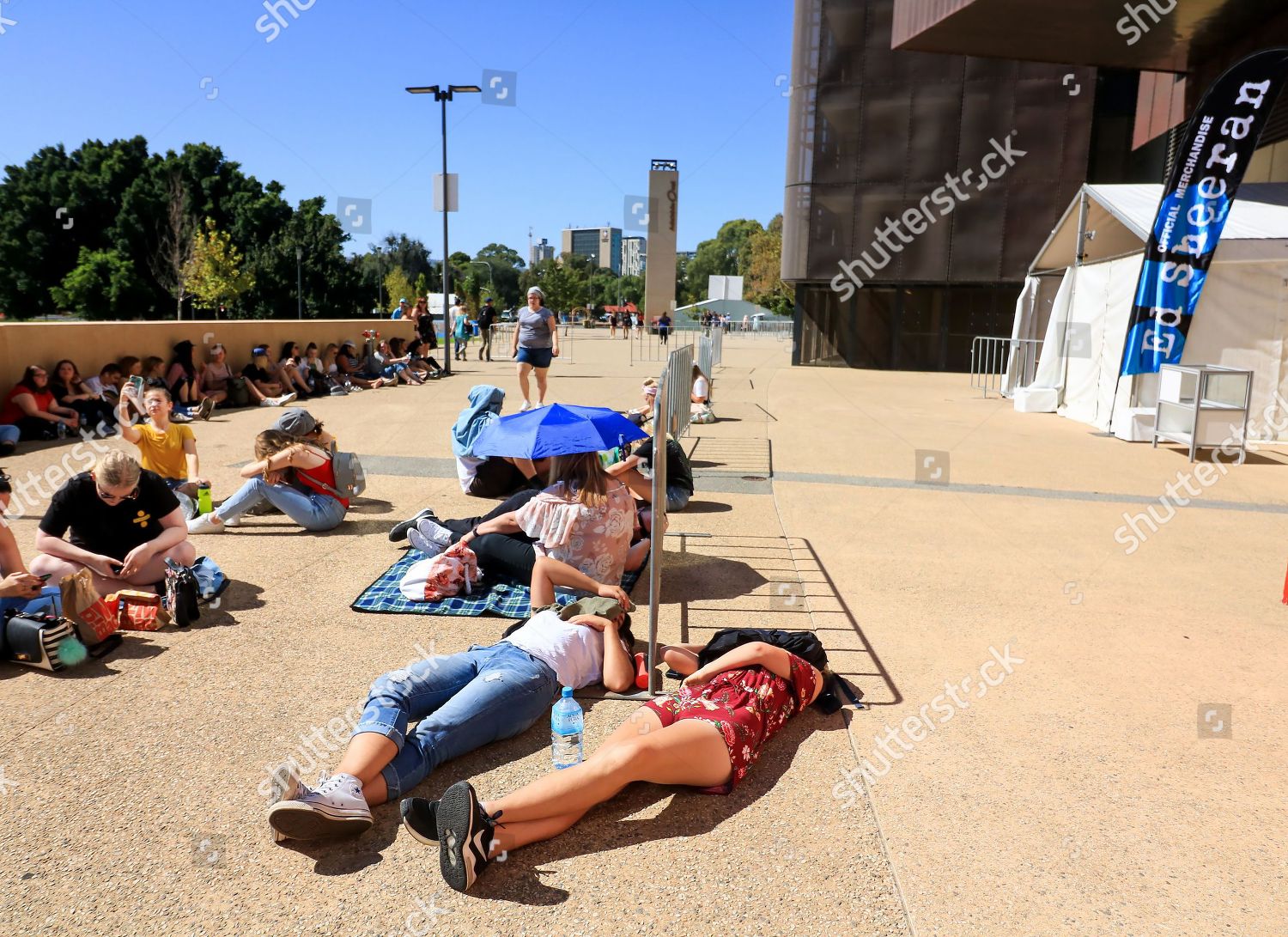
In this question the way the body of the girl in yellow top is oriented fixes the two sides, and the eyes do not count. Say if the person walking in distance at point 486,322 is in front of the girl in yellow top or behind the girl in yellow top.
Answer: behind

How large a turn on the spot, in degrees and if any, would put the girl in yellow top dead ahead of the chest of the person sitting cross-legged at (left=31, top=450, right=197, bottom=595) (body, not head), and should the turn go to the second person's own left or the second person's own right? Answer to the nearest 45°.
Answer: approximately 180°

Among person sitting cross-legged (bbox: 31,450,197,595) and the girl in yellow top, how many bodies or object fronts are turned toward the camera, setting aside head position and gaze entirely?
2

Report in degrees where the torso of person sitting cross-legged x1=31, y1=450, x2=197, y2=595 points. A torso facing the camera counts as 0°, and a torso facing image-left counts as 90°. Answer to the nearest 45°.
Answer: approximately 0°

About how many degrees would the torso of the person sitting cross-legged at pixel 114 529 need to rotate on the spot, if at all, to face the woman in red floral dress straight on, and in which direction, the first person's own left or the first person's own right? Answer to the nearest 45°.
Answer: approximately 45° to the first person's own left

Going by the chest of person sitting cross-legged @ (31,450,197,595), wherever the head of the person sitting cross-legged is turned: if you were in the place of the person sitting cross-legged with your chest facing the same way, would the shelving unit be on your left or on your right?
on your left

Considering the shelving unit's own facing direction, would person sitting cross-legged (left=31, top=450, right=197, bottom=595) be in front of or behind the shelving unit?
in front

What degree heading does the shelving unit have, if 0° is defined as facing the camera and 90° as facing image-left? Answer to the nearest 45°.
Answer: approximately 45°

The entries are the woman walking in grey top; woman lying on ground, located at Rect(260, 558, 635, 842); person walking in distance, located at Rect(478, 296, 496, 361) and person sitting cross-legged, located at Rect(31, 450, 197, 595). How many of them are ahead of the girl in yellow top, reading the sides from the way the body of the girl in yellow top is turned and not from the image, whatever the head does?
2

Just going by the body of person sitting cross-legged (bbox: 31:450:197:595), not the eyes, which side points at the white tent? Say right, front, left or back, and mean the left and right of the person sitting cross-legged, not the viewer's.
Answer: left

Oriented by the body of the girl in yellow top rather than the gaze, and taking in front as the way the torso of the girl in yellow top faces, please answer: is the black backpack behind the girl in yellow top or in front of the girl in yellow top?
in front
